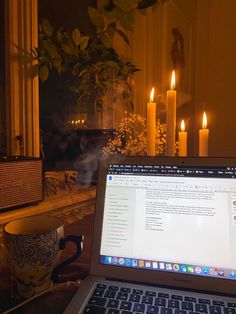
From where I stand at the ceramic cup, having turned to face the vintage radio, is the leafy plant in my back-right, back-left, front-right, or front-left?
front-right

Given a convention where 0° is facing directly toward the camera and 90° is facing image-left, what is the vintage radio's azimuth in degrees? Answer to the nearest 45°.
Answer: approximately 315°

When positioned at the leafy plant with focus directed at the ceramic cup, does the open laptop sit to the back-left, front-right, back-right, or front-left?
front-left

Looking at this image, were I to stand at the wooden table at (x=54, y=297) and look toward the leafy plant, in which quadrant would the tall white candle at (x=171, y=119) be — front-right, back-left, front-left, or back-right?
front-right
